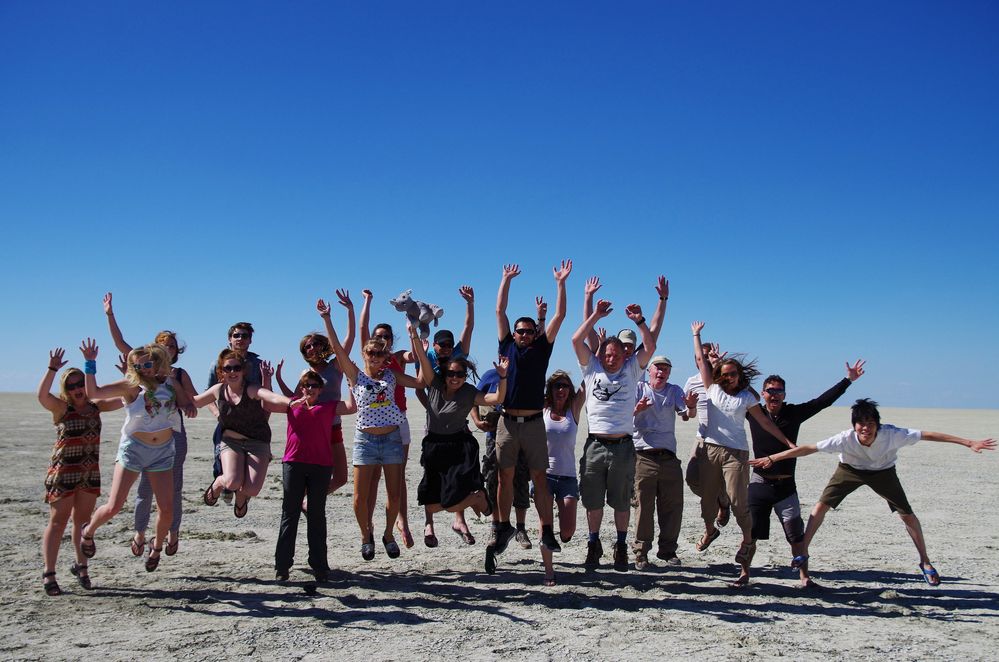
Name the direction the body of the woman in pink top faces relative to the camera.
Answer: toward the camera

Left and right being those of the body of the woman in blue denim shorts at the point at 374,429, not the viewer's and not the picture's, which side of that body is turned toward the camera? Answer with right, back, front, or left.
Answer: front

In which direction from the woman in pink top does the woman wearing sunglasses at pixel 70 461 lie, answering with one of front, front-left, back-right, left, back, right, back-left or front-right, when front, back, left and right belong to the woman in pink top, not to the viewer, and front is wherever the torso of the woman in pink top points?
right

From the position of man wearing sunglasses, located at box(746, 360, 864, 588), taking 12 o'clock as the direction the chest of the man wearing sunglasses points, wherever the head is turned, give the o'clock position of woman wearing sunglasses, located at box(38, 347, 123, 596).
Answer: The woman wearing sunglasses is roughly at 2 o'clock from the man wearing sunglasses.

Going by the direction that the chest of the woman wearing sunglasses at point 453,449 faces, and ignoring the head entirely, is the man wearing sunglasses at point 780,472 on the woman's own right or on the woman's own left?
on the woman's own left

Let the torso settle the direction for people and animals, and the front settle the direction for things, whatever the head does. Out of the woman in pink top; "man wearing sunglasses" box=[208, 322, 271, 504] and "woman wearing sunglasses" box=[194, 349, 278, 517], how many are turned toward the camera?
3

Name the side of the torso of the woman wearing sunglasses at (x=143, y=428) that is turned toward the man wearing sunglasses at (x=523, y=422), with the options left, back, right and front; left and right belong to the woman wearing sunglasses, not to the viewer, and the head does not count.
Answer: left

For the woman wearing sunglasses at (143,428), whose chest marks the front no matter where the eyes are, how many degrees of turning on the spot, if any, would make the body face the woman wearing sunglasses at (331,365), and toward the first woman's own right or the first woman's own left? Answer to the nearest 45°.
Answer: approximately 90° to the first woman's own left

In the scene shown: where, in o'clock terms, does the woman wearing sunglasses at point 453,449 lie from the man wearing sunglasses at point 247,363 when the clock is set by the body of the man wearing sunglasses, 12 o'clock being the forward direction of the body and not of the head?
The woman wearing sunglasses is roughly at 10 o'clock from the man wearing sunglasses.
